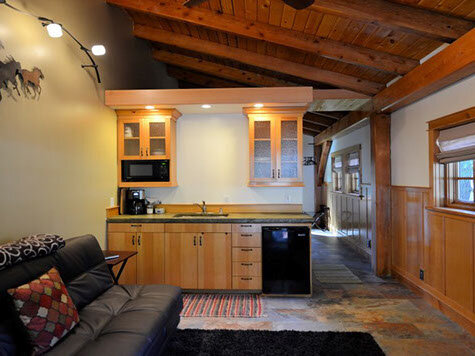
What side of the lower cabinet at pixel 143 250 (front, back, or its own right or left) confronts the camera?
front

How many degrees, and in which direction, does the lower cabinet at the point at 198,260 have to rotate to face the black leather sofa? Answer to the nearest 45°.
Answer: approximately 45° to its right

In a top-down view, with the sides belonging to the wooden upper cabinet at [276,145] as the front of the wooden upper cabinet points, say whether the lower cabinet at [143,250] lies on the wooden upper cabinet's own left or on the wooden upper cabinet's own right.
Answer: on the wooden upper cabinet's own right

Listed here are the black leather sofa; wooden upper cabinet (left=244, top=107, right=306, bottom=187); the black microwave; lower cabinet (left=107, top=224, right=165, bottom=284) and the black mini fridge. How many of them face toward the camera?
4

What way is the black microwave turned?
toward the camera

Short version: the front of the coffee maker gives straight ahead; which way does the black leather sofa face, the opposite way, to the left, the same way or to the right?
to the left

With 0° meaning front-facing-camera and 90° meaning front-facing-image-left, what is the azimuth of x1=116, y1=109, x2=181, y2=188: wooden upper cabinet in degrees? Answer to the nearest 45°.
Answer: approximately 0°

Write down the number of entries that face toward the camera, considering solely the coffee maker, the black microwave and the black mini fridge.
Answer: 3

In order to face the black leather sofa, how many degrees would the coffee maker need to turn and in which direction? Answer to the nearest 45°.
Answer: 0° — it already faces it

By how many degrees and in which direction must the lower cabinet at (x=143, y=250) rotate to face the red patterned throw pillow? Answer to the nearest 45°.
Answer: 0° — it already faces it

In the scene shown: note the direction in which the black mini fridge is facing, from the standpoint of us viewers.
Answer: facing the viewer
